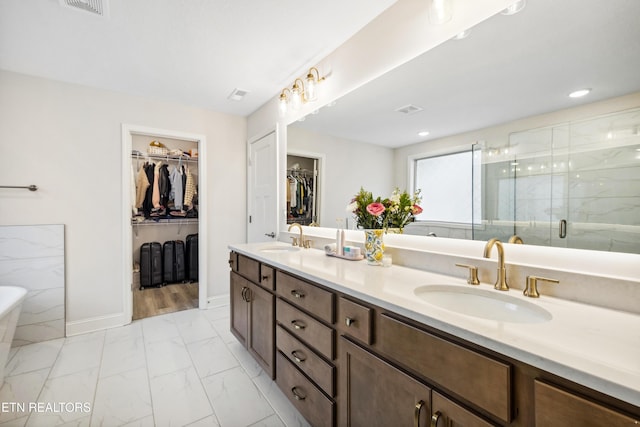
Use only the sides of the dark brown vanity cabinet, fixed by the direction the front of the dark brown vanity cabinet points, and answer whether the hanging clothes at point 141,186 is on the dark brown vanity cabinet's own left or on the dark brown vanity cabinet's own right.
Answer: on the dark brown vanity cabinet's own right

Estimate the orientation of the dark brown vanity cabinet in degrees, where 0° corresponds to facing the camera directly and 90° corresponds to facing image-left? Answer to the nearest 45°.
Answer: approximately 45°

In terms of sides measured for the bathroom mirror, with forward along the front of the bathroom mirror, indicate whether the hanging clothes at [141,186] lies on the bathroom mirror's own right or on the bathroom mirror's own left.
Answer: on the bathroom mirror's own right

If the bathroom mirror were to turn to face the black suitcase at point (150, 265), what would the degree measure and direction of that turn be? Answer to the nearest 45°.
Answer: approximately 45° to its right

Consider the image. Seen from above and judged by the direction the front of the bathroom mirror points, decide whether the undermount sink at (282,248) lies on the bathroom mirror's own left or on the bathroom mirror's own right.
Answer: on the bathroom mirror's own right

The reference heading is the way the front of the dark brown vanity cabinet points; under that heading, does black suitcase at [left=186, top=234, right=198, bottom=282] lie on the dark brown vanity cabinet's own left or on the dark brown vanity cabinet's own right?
on the dark brown vanity cabinet's own right

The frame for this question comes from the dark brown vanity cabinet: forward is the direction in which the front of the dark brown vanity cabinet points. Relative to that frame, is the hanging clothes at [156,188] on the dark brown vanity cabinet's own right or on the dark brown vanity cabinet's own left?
on the dark brown vanity cabinet's own right

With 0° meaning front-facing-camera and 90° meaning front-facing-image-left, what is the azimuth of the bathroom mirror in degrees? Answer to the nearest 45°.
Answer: approximately 45°
